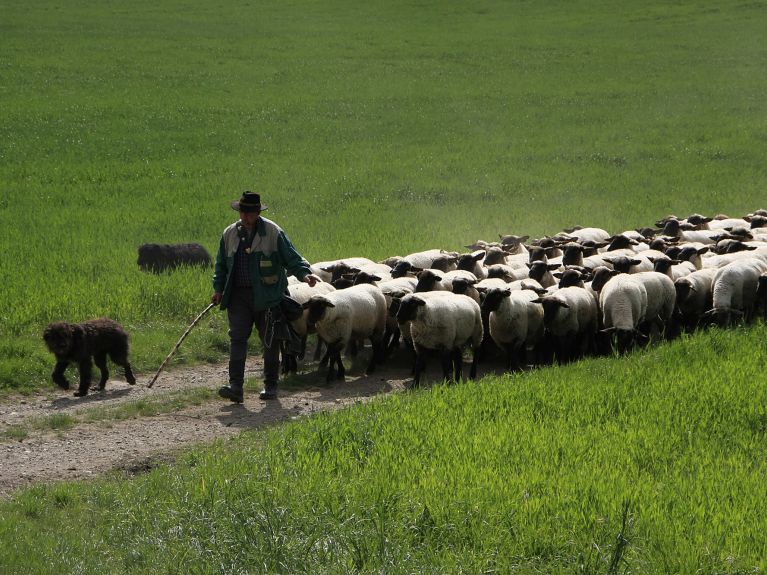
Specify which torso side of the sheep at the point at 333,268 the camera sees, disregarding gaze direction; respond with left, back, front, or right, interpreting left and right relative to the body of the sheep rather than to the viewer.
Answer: left

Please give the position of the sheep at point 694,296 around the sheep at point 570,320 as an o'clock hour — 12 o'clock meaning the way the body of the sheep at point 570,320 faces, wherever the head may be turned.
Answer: the sheep at point 694,296 is roughly at 6 o'clock from the sheep at point 570,320.

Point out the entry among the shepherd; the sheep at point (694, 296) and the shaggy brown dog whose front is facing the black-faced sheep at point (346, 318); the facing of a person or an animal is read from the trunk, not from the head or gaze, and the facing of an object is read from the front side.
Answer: the sheep

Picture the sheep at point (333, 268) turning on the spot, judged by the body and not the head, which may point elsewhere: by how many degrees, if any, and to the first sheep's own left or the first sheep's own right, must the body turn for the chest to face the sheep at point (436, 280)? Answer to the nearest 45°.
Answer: approximately 135° to the first sheep's own left

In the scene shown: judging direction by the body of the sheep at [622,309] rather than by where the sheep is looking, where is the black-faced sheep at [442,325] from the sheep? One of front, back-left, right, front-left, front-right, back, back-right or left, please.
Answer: front-right

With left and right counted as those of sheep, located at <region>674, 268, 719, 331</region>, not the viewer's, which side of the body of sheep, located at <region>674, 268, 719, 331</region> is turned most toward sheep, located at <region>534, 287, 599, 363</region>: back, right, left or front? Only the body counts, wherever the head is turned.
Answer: front

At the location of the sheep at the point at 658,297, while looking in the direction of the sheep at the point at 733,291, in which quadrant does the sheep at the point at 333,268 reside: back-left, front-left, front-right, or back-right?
back-left

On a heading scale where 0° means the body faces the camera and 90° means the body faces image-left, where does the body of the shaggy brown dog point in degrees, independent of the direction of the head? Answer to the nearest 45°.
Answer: approximately 45°

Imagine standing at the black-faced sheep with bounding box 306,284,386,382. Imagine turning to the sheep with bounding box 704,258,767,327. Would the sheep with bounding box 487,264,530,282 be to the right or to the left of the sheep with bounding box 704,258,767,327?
left

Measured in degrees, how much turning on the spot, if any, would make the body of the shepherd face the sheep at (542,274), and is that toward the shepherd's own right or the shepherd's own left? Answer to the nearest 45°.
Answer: approximately 180°

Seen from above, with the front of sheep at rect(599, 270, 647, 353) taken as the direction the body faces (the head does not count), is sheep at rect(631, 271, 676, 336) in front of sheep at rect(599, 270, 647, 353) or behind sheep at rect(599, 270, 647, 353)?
behind

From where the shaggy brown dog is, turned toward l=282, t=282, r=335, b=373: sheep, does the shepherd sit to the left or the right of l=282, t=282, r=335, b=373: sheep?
right
